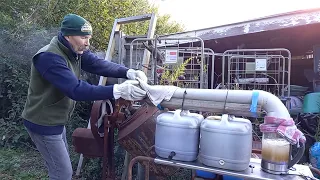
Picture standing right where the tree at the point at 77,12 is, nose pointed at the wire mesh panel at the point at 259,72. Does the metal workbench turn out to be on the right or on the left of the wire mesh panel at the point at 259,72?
right

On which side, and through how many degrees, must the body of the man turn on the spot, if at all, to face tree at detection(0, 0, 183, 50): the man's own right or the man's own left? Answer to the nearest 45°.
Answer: approximately 90° to the man's own left

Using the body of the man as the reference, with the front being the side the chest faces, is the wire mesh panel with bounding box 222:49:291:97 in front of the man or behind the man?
in front

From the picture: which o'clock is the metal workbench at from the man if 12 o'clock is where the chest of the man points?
The metal workbench is roughly at 1 o'clock from the man.

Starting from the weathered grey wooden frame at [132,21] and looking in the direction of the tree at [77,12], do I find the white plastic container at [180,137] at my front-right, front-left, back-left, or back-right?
back-left

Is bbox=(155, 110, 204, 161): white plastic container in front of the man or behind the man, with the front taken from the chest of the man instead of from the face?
in front

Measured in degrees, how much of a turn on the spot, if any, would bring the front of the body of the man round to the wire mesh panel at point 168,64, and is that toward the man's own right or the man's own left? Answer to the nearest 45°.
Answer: approximately 45° to the man's own left

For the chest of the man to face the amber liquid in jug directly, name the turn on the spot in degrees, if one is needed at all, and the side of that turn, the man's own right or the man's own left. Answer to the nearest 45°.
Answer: approximately 45° to the man's own right

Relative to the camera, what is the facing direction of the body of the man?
to the viewer's right

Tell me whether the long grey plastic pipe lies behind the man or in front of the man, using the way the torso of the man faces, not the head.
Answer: in front

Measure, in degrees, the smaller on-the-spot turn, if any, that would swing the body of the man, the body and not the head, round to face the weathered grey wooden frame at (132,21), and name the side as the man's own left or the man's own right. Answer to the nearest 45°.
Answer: approximately 45° to the man's own left

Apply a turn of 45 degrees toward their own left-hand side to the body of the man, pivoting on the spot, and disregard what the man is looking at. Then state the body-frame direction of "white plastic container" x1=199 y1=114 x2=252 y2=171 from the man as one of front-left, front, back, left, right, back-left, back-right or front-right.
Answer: right

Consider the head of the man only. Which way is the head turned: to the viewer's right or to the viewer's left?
to the viewer's right

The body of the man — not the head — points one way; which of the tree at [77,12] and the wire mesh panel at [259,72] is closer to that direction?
the wire mesh panel
